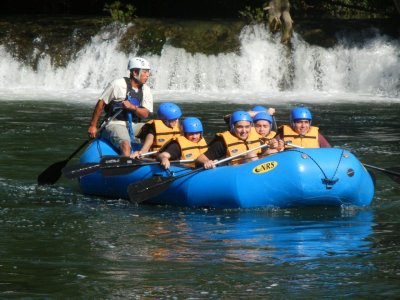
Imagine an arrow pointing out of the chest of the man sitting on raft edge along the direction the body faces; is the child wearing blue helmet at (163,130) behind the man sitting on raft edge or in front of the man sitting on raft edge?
in front

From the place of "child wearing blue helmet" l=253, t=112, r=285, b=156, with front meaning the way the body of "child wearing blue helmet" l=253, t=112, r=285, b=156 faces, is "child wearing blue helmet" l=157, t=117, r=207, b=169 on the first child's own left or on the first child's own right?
on the first child's own right

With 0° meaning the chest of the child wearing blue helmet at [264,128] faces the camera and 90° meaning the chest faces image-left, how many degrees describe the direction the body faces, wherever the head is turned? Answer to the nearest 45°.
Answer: approximately 0°

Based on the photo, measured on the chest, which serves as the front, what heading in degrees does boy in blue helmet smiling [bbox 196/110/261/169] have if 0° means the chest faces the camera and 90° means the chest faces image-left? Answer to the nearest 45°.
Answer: approximately 315°

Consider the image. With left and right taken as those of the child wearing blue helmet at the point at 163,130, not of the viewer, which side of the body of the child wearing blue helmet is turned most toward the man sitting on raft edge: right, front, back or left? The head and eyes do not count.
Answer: back

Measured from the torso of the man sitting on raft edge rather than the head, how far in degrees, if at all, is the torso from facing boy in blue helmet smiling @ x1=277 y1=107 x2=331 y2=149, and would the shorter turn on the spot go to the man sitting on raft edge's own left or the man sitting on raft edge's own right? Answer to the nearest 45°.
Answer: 0° — they already face them

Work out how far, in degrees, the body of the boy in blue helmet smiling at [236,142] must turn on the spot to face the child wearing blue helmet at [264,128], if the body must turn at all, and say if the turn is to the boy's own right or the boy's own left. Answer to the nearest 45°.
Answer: approximately 90° to the boy's own left
